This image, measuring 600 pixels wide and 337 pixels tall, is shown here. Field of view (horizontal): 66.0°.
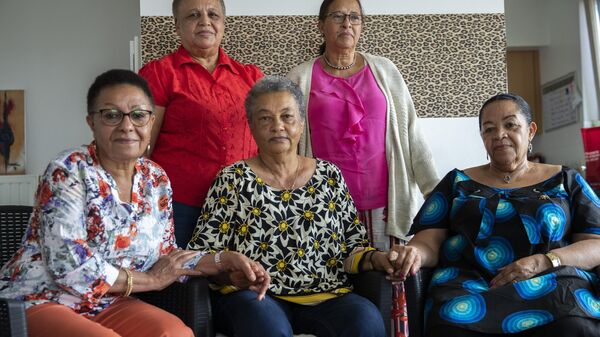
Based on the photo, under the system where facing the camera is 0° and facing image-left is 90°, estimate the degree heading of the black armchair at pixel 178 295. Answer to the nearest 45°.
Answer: approximately 315°

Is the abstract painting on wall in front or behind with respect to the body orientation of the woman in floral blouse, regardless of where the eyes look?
behind

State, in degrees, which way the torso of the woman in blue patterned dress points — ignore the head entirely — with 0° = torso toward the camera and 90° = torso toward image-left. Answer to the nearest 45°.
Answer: approximately 0°

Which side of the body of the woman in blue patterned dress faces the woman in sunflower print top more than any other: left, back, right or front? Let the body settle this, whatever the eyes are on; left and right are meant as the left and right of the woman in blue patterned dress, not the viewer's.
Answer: right

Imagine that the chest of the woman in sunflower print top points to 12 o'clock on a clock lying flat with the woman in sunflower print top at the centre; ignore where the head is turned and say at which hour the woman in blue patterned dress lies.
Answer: The woman in blue patterned dress is roughly at 9 o'clock from the woman in sunflower print top.

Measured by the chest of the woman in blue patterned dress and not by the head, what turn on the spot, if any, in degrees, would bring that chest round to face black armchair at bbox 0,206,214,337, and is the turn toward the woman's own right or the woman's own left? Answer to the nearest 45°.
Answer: approximately 45° to the woman's own right
